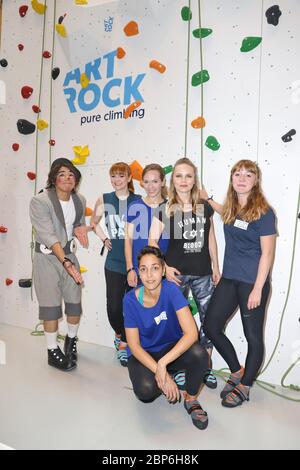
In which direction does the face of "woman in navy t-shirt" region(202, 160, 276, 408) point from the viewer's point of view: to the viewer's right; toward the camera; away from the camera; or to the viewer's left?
toward the camera

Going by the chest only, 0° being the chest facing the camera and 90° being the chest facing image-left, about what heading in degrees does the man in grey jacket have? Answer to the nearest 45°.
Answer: approximately 315°

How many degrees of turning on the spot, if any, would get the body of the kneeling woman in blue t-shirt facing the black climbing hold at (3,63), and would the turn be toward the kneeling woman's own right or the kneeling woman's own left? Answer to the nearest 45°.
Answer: approximately 135° to the kneeling woman's own right

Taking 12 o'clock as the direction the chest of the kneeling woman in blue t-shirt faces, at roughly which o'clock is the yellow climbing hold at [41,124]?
The yellow climbing hold is roughly at 5 o'clock from the kneeling woman in blue t-shirt.

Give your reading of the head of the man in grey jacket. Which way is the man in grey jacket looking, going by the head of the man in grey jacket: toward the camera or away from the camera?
toward the camera

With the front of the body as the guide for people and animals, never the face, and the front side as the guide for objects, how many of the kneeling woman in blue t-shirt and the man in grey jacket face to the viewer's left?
0

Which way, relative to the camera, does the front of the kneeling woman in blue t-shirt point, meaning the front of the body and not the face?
toward the camera

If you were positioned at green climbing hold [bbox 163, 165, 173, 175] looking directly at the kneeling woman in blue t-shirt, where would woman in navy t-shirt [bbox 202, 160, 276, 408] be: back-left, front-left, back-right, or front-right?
front-left

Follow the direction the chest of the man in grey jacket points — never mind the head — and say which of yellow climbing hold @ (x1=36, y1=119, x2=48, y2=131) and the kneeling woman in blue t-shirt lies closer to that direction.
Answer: the kneeling woman in blue t-shirt

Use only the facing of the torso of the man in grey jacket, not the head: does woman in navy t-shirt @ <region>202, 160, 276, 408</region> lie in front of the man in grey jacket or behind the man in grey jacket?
in front

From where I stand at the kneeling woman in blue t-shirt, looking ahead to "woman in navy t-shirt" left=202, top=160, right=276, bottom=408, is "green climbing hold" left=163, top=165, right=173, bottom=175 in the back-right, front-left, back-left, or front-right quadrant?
front-left
